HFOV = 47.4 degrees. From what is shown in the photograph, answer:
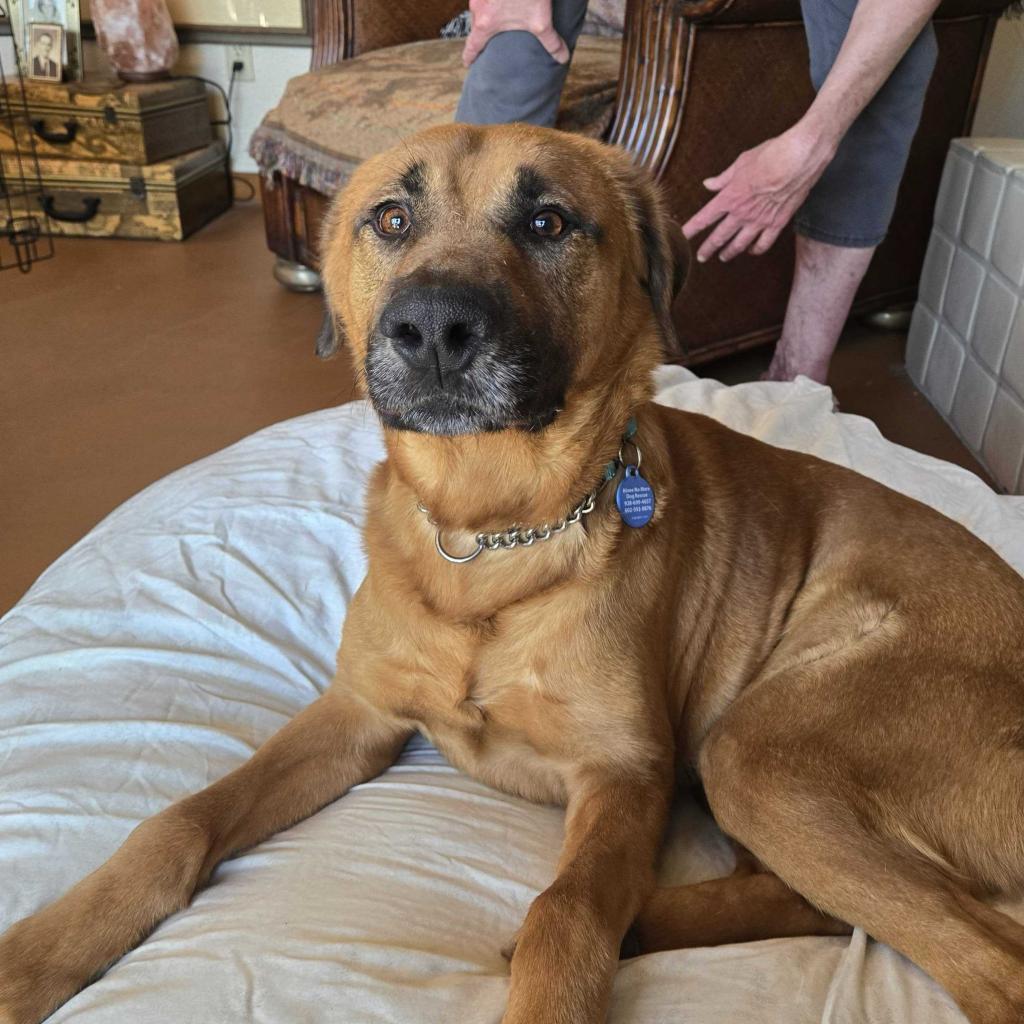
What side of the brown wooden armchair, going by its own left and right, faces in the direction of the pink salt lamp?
right

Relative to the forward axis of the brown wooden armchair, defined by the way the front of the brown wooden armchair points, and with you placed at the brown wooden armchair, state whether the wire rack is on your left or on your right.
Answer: on your right

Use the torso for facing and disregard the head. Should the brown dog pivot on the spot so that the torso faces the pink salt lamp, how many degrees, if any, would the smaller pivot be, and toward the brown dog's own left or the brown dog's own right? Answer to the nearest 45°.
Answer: approximately 90° to the brown dog's own right

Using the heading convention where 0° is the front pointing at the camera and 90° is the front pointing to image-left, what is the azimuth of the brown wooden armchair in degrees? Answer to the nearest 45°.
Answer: approximately 45°

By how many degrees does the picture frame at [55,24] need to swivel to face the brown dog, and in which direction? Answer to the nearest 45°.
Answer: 0° — it already faces it

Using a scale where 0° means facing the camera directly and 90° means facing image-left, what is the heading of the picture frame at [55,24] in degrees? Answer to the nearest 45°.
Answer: approximately 0°

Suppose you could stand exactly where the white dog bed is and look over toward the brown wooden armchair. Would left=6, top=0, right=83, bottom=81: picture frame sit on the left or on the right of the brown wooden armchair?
left

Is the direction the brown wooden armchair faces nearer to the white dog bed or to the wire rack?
the white dog bed

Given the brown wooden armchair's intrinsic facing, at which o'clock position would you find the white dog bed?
The white dog bed is roughly at 11 o'clock from the brown wooden armchair.

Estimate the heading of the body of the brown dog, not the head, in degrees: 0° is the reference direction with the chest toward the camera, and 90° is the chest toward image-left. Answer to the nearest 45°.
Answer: approximately 45°

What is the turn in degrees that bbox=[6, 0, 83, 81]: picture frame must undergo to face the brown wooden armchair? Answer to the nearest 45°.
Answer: approximately 45° to its left
